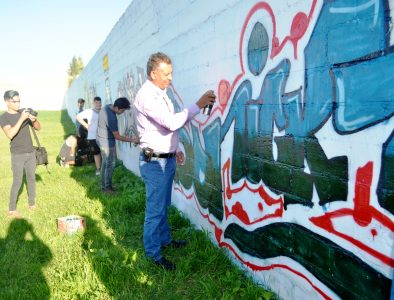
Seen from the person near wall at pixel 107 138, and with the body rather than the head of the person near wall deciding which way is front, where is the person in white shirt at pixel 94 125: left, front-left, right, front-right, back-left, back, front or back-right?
left

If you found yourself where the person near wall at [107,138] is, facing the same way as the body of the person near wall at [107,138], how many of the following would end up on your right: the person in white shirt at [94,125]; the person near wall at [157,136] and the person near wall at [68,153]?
1

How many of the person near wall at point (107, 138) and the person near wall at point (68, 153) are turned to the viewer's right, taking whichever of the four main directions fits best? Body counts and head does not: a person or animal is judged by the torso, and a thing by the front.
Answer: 2

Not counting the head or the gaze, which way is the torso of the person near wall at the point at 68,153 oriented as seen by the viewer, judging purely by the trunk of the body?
to the viewer's right

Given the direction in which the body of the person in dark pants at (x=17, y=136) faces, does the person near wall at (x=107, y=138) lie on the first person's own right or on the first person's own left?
on the first person's own left

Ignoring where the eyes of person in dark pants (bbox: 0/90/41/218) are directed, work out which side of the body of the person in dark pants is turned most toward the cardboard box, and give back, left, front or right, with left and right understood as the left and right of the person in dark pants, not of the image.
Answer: front

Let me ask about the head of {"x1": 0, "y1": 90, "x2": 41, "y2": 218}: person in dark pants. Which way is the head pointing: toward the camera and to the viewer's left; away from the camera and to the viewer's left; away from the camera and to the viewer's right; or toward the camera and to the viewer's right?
toward the camera and to the viewer's right

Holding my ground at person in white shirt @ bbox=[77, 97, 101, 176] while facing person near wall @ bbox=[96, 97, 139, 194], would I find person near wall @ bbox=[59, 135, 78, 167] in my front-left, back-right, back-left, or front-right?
back-right

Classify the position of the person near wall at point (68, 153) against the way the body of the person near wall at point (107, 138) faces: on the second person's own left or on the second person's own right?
on the second person's own left

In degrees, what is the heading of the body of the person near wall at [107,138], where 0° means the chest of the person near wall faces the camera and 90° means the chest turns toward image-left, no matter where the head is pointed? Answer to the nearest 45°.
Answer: approximately 270°

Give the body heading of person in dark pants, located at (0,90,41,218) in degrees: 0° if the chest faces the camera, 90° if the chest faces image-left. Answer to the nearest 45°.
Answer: approximately 315°

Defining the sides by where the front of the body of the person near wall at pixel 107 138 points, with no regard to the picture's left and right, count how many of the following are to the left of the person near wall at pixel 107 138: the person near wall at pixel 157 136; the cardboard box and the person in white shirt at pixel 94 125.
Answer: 1
